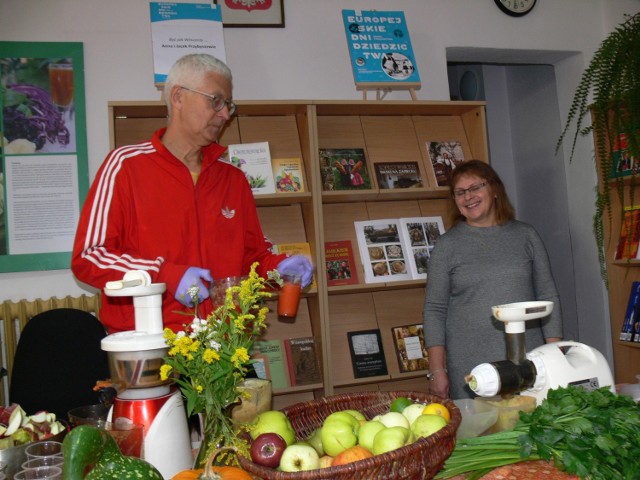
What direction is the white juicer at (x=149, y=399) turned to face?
to the viewer's left

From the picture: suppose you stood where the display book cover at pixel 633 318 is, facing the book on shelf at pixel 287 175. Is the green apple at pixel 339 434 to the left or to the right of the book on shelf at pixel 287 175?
left

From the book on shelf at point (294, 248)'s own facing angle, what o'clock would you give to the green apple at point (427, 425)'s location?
The green apple is roughly at 12 o'clock from the book on shelf.

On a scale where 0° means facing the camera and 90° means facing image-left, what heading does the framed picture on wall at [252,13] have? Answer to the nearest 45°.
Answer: approximately 0°

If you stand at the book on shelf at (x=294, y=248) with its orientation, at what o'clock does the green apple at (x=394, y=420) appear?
The green apple is roughly at 12 o'clock from the book on shelf.

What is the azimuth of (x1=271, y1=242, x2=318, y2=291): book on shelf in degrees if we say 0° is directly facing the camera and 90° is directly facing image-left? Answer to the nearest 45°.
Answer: approximately 0°

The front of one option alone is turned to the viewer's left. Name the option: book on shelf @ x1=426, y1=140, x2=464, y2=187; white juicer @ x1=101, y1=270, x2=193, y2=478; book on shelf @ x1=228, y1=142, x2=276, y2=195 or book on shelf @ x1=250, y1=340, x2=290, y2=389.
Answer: the white juicer

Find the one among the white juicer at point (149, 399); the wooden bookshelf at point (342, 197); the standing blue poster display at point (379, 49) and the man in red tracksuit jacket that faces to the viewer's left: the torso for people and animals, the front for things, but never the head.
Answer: the white juicer

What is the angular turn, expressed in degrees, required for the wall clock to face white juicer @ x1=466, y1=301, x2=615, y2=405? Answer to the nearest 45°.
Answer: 0° — it already faces it

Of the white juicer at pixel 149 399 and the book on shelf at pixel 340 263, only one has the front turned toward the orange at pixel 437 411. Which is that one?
the book on shelf

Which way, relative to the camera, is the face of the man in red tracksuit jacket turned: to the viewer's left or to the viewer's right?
to the viewer's right
